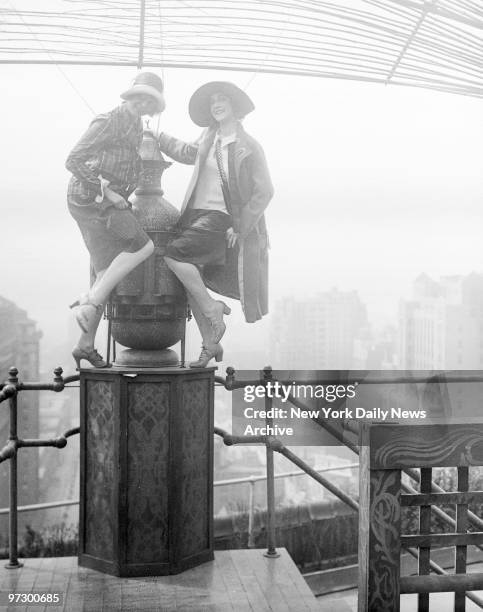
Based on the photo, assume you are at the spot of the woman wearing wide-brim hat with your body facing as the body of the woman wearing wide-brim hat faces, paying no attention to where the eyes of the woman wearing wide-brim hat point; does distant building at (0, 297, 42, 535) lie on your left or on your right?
on your right

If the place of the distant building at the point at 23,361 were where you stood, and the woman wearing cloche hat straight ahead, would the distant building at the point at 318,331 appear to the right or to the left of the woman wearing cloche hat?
left

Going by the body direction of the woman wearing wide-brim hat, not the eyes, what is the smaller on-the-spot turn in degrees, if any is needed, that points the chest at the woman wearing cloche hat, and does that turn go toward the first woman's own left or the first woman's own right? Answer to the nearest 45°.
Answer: approximately 45° to the first woman's own right

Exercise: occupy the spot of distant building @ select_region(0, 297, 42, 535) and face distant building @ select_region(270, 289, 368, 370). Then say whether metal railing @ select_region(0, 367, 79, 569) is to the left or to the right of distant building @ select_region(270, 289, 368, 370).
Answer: right

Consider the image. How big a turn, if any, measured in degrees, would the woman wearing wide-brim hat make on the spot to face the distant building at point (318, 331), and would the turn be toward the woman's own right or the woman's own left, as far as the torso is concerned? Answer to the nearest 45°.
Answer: approximately 180°
